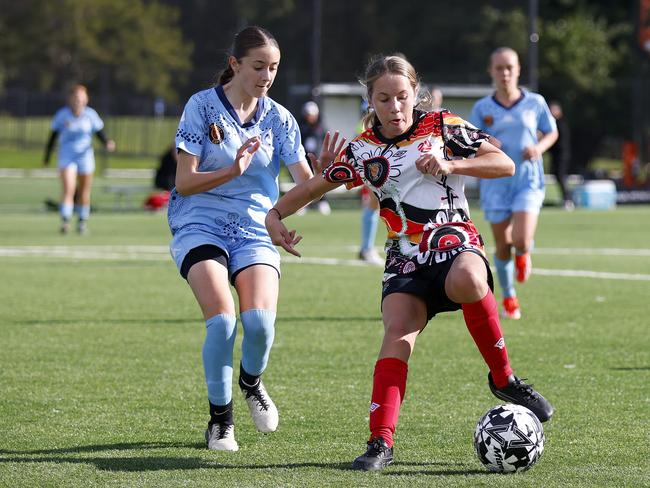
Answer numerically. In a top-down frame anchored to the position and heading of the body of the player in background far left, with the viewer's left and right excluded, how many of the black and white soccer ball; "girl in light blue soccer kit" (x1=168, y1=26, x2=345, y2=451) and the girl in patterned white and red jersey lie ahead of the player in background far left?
3

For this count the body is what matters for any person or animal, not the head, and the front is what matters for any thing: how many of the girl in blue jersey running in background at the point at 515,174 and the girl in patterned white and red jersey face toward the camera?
2

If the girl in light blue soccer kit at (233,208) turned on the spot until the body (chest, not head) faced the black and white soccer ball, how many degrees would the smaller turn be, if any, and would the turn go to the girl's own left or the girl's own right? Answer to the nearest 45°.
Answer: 0° — they already face it

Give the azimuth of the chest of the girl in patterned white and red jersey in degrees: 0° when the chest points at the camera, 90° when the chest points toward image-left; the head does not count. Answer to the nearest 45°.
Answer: approximately 0°

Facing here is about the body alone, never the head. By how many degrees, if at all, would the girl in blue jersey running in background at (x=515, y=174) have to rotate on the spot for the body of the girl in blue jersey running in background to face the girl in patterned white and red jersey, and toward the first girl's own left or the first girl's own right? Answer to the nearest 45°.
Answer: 0° — they already face them

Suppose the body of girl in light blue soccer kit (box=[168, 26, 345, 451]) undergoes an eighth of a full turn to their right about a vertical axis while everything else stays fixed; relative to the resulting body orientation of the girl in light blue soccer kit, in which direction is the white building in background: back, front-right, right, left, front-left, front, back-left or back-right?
back

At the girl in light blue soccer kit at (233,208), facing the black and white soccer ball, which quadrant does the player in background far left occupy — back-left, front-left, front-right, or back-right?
back-left

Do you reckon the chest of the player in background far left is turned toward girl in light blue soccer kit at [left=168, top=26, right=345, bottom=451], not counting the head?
yes

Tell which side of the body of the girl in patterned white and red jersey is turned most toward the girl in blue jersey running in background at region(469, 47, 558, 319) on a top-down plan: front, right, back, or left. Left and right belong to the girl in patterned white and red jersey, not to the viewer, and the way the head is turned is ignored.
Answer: back

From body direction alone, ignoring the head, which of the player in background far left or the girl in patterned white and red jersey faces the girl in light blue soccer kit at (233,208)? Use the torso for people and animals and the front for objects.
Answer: the player in background far left

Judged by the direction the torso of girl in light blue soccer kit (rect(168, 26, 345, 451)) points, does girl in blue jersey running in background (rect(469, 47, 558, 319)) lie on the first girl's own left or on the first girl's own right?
on the first girl's own left

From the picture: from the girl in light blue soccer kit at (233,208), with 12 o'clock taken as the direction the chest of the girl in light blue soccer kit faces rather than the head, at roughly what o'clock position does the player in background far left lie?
The player in background far left is roughly at 7 o'clock from the girl in light blue soccer kit.
